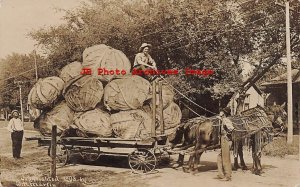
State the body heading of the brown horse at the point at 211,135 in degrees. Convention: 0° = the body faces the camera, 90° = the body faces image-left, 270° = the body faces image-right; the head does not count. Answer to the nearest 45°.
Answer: approximately 270°

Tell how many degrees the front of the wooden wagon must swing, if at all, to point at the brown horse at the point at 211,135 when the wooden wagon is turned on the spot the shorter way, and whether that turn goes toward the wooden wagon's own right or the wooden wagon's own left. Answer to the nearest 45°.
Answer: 0° — it already faces it

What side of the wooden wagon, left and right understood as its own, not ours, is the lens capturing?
right

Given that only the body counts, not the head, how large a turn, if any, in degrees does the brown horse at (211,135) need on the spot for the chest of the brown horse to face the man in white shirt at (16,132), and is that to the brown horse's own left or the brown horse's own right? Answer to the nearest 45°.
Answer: approximately 180°

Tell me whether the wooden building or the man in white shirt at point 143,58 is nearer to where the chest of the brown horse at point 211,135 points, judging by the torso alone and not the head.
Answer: the wooden building

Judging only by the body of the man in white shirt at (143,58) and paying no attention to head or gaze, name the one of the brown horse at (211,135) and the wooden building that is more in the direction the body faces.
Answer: the brown horse

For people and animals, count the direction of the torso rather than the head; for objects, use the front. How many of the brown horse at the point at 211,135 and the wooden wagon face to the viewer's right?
2

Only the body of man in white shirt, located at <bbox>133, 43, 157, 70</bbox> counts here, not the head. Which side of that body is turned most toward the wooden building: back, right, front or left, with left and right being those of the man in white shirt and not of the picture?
left

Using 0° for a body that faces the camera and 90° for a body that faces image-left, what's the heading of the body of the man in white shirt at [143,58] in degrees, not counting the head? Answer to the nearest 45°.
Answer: approximately 315°
